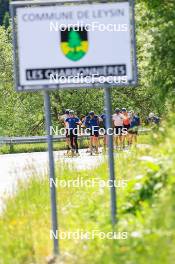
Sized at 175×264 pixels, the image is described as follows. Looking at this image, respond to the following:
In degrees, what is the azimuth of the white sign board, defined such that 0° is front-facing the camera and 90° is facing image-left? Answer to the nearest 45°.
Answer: approximately 0°

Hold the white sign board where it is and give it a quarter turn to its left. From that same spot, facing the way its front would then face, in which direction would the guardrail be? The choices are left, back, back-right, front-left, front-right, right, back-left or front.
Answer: left
